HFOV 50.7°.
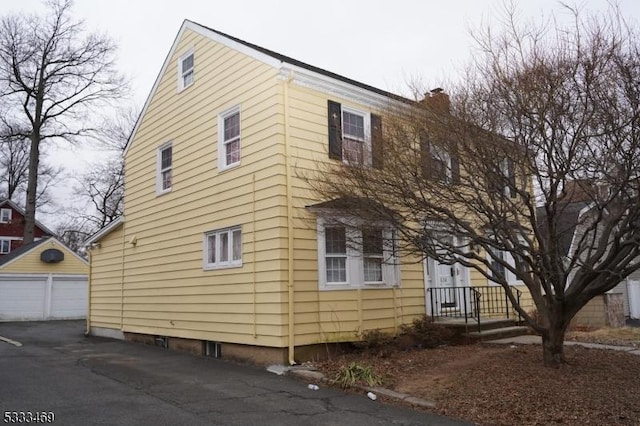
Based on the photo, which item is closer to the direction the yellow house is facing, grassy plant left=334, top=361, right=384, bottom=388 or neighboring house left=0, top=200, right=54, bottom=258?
the grassy plant

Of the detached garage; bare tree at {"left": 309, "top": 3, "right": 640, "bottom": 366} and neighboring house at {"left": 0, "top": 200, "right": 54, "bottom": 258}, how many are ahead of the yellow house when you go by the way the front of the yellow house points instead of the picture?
1

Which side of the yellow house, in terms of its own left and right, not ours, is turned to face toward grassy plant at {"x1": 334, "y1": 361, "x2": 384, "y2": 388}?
front

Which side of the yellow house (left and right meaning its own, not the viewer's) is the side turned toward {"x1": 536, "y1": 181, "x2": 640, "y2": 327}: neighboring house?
left

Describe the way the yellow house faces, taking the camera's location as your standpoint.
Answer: facing the viewer and to the right of the viewer

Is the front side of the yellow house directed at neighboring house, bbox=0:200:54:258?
no

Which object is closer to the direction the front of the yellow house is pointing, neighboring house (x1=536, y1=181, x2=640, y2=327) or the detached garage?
the neighboring house

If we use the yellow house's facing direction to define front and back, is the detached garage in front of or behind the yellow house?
behind

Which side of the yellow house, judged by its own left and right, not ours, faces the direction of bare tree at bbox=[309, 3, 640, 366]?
front

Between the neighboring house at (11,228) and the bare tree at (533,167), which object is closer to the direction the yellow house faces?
the bare tree
